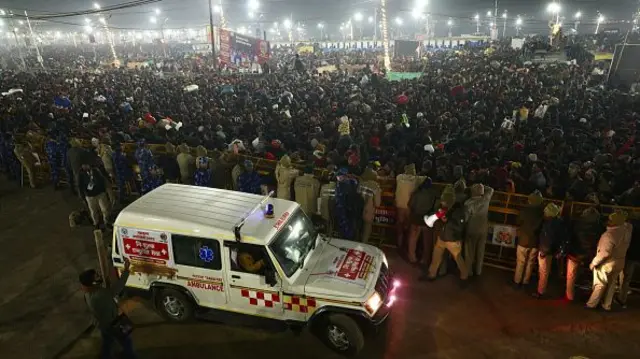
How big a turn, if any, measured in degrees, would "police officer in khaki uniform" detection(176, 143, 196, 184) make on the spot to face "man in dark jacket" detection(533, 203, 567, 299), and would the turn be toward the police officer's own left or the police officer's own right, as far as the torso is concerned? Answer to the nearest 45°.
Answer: approximately 135° to the police officer's own right

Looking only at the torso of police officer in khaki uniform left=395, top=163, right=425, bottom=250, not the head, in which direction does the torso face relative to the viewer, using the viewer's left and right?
facing away from the viewer

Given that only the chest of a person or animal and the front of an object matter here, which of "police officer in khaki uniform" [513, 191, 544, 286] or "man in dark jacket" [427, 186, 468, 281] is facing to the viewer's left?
the man in dark jacket

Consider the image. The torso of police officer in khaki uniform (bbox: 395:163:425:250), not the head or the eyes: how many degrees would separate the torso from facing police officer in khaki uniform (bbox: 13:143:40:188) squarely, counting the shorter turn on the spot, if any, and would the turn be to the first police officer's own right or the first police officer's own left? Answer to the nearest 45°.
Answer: approximately 90° to the first police officer's own left

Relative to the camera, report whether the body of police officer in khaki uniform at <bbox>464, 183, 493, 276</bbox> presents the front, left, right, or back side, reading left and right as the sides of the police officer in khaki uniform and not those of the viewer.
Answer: back

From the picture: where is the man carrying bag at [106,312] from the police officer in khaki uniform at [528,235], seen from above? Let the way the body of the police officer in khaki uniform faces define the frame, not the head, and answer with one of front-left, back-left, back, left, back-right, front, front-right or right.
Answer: back

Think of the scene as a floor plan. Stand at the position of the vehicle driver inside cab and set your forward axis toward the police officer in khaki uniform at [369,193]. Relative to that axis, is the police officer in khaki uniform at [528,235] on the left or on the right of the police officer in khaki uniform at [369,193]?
right

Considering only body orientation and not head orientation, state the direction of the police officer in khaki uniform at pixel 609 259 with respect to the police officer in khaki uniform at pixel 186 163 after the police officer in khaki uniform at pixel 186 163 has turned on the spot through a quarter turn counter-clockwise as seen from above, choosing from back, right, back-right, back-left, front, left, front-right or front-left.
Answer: back-left
